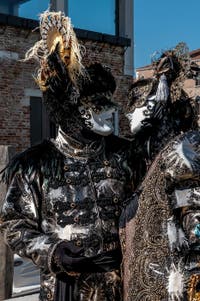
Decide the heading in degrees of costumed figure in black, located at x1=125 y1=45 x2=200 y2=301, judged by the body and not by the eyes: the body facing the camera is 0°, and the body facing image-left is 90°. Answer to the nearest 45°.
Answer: approximately 90°

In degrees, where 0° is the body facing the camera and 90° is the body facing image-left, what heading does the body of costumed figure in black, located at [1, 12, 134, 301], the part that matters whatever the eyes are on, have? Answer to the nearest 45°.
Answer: approximately 315°

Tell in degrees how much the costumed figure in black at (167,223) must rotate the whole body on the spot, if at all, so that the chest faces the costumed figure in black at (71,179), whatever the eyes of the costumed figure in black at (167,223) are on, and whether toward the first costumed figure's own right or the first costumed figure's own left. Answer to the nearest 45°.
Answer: approximately 45° to the first costumed figure's own right
